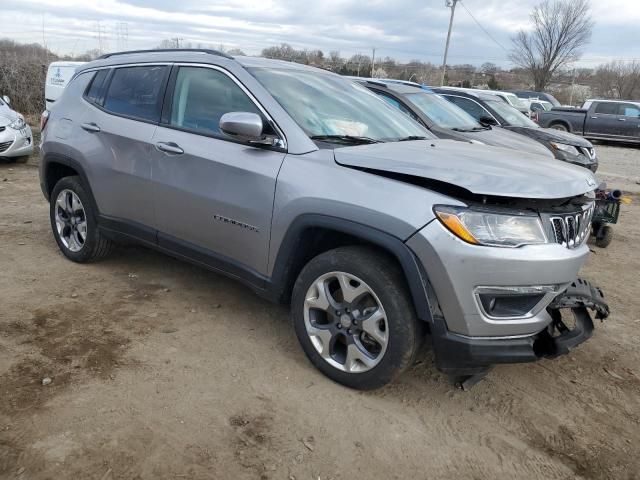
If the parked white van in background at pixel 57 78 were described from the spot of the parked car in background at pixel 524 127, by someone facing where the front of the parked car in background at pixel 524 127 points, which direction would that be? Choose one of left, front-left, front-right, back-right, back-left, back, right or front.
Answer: back-right

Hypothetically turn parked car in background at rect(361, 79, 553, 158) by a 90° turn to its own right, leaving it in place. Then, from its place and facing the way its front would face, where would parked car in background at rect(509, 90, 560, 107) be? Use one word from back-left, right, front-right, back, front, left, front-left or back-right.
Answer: back-right

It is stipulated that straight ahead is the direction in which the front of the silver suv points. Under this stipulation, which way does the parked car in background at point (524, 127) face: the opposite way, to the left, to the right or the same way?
the same way

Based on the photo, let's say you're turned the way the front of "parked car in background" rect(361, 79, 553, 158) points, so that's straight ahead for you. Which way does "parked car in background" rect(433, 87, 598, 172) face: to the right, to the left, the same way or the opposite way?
the same way

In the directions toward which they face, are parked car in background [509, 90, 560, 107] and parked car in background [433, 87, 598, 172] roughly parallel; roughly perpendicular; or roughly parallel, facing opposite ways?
roughly parallel

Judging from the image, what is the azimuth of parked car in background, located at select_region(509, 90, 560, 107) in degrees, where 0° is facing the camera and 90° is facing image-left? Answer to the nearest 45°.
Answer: approximately 315°

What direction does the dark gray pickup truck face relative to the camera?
to the viewer's right

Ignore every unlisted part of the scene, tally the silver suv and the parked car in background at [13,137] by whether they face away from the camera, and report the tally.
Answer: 0

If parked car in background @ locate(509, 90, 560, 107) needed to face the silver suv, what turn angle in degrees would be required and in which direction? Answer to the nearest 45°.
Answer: approximately 45° to its right

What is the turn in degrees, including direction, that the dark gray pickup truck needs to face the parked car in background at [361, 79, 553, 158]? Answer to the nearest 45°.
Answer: approximately 90° to its right

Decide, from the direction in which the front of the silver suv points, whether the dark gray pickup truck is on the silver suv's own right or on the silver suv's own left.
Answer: on the silver suv's own left

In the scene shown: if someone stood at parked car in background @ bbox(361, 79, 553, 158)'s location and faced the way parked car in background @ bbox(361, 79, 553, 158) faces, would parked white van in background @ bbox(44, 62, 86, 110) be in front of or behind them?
behind

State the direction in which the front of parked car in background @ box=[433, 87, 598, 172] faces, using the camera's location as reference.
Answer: facing the viewer and to the right of the viewer

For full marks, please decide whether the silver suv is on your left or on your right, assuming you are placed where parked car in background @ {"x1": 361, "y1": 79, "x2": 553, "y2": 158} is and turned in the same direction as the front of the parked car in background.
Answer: on your right

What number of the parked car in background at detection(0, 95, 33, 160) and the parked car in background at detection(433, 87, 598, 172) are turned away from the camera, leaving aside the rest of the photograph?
0

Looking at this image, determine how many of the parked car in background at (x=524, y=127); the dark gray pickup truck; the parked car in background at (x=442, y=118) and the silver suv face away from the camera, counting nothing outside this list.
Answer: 0

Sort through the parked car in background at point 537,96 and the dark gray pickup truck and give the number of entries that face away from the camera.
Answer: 0
